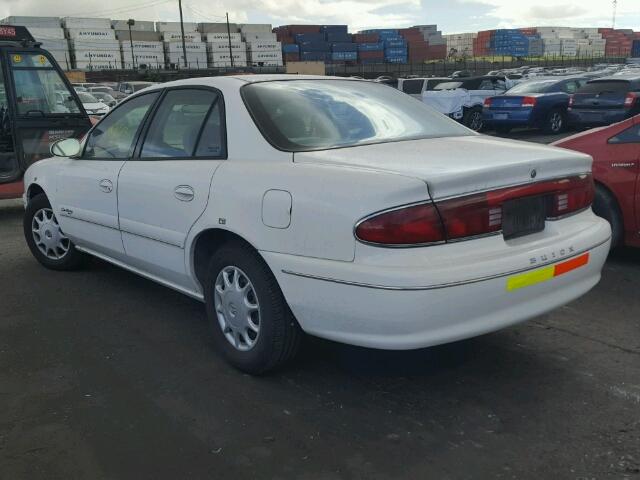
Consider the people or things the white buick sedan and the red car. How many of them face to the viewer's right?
0

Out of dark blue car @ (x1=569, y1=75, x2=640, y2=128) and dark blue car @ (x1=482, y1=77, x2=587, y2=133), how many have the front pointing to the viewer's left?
0

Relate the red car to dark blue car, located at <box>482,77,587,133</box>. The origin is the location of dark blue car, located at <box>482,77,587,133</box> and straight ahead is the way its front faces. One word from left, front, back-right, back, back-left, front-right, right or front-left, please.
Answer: back-right

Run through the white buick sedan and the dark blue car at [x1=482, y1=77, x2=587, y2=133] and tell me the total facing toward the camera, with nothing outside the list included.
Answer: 0

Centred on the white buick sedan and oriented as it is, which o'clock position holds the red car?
The red car is roughly at 3 o'clock from the white buick sedan.

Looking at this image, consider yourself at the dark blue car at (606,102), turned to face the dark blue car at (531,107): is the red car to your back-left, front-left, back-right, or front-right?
front-left

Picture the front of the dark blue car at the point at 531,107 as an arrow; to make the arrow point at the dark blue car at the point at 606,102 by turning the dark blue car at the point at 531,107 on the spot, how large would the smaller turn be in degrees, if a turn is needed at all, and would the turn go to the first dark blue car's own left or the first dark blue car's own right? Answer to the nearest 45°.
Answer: approximately 90° to the first dark blue car's own right

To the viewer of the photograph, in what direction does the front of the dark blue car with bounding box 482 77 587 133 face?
facing away from the viewer and to the right of the viewer

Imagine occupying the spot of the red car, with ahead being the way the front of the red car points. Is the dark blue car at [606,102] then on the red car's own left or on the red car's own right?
on the red car's own right

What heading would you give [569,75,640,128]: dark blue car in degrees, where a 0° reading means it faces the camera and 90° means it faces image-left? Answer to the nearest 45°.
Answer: approximately 225°

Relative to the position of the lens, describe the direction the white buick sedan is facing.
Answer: facing away from the viewer and to the left of the viewer
